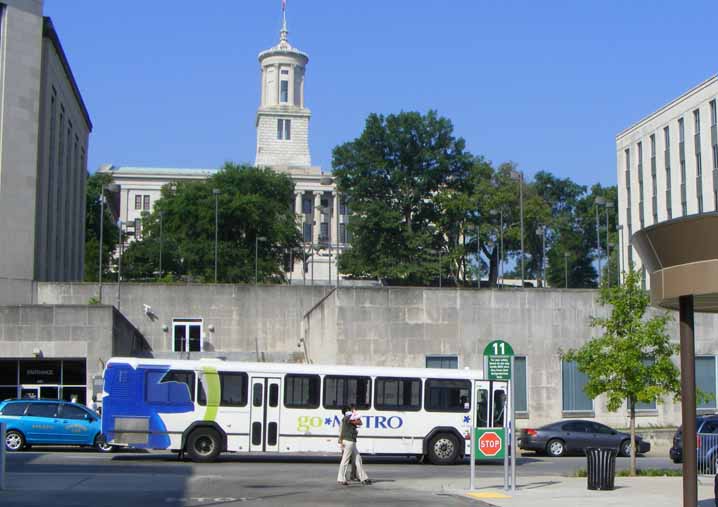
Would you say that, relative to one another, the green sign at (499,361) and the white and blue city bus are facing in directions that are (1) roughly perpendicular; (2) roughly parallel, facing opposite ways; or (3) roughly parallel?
roughly perpendicular

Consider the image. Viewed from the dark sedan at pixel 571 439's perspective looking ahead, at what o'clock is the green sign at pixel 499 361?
The green sign is roughly at 3 o'clock from the dark sedan.

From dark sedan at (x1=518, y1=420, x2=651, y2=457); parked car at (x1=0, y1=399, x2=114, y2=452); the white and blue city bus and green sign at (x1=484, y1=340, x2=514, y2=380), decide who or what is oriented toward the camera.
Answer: the green sign

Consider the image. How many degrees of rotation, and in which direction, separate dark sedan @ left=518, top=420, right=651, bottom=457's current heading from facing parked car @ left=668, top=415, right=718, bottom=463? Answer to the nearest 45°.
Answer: approximately 45° to its right

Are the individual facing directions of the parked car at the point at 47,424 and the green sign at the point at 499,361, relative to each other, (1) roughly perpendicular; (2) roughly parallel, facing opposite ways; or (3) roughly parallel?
roughly perpendicular

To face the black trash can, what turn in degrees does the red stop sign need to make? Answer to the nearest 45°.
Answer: approximately 90° to its left

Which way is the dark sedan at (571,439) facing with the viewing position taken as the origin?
facing to the right of the viewer
